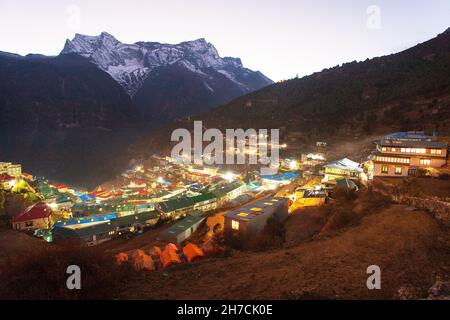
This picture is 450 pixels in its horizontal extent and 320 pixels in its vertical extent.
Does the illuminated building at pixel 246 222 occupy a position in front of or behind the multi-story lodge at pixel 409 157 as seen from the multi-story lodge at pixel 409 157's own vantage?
in front

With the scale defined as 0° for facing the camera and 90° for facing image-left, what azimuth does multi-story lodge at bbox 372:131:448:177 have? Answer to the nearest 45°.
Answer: approximately 0°
